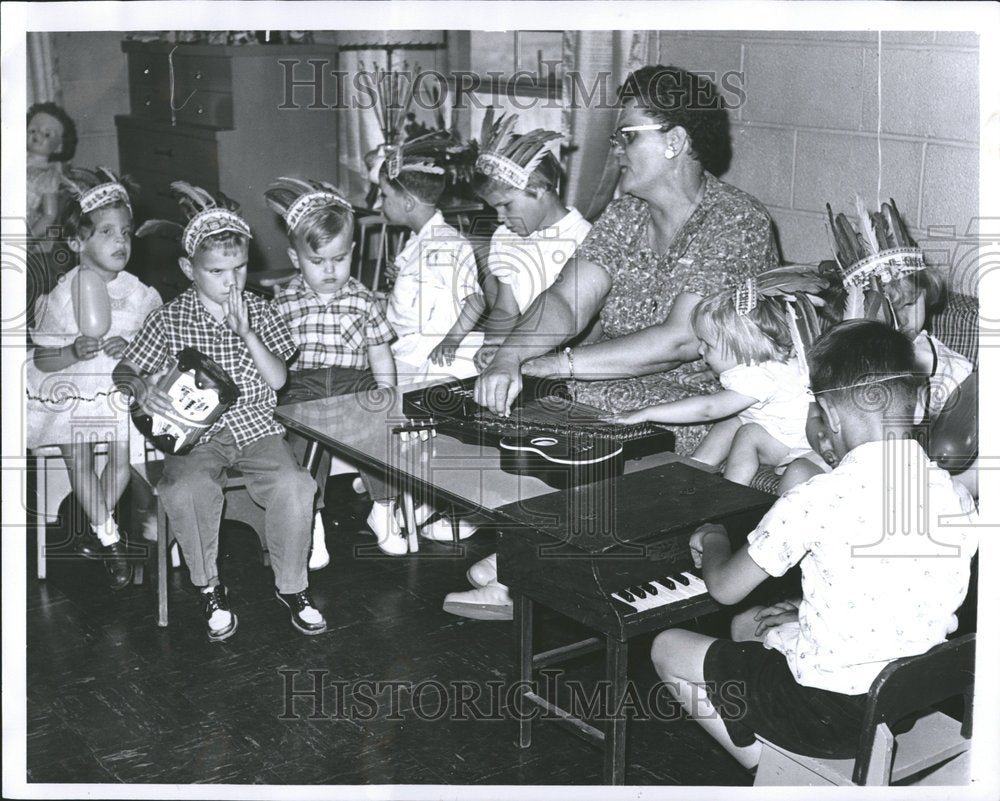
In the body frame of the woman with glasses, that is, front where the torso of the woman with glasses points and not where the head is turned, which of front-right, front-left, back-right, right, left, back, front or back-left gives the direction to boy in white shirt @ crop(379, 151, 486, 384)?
right

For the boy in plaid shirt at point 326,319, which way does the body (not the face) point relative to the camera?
toward the camera

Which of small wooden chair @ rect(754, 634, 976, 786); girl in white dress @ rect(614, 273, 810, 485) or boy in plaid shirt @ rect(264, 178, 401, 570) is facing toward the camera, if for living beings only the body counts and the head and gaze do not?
the boy in plaid shirt

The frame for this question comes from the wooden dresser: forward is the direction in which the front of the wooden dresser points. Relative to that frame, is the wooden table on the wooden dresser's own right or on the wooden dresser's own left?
on the wooden dresser's own left

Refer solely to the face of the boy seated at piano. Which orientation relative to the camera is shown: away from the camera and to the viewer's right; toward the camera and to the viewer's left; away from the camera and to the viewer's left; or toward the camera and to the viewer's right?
away from the camera and to the viewer's left

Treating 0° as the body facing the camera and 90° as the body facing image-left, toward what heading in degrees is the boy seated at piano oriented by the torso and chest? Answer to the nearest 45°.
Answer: approximately 135°

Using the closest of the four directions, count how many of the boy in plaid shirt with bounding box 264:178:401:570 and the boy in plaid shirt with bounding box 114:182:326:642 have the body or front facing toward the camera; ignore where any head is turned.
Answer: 2

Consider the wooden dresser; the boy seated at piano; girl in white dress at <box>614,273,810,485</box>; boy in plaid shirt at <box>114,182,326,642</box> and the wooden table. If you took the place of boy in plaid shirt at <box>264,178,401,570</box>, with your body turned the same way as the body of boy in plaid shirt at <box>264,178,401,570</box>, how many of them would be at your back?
1

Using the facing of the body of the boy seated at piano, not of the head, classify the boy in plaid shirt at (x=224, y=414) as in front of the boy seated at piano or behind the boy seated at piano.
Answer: in front

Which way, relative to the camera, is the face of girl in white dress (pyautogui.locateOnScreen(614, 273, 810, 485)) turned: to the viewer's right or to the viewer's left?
to the viewer's left

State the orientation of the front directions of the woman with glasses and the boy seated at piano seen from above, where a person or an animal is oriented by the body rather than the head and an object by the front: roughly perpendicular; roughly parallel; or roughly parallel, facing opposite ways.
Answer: roughly perpendicular

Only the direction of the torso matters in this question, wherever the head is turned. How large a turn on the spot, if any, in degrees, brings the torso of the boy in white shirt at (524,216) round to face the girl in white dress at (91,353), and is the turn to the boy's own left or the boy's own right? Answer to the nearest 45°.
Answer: approximately 45° to the boy's own right

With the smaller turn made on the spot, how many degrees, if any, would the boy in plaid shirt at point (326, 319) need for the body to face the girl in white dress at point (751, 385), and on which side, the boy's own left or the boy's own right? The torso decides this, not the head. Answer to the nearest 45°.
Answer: approximately 45° to the boy's own left

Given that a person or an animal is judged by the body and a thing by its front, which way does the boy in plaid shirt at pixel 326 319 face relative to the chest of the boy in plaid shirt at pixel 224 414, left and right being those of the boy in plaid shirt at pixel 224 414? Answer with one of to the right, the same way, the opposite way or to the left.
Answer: the same way

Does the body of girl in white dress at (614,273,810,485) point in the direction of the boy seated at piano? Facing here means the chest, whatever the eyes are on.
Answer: no
